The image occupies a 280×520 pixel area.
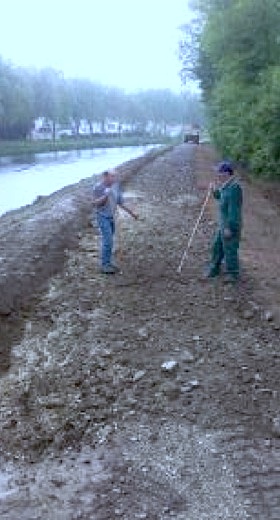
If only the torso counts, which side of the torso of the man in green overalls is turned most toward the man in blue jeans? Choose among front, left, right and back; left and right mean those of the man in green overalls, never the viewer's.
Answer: front

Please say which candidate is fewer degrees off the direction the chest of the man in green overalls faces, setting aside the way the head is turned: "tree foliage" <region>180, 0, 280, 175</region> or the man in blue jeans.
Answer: the man in blue jeans

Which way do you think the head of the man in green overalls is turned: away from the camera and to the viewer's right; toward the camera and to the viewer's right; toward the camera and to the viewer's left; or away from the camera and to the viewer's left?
toward the camera and to the viewer's left

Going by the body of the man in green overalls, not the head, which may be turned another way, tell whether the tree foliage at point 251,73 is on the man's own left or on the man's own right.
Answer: on the man's own right

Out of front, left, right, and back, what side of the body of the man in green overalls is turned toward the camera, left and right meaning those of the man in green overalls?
left
